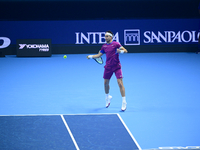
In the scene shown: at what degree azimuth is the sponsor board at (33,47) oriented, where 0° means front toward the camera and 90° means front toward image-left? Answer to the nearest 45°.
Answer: approximately 0°

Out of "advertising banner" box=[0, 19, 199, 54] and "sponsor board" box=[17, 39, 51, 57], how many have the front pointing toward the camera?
2

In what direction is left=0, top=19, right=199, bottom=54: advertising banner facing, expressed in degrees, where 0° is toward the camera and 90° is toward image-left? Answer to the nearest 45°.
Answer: approximately 0°

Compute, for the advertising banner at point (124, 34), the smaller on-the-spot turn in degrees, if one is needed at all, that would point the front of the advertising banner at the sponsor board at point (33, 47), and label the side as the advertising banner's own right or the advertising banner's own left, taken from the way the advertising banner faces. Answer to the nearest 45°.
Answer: approximately 90° to the advertising banner's own right
